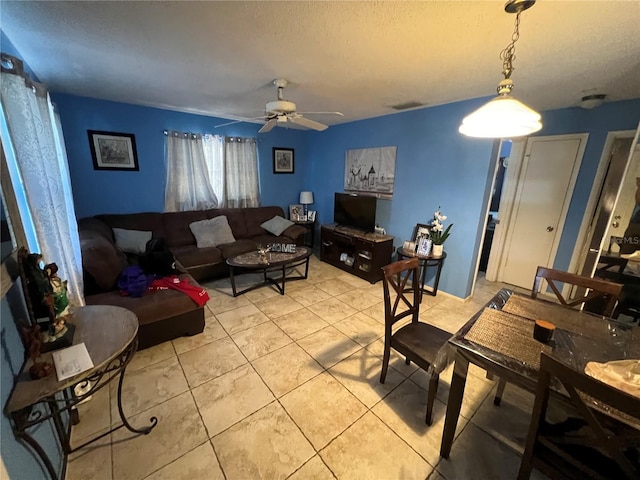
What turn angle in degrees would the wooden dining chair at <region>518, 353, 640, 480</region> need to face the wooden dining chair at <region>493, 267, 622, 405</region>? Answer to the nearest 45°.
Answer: approximately 45° to its left

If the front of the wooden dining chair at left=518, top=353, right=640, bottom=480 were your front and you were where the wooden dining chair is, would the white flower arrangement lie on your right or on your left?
on your left

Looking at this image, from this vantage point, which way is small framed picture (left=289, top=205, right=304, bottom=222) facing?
toward the camera

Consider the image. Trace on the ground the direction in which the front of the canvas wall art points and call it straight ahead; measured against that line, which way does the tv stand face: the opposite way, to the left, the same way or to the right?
the same way

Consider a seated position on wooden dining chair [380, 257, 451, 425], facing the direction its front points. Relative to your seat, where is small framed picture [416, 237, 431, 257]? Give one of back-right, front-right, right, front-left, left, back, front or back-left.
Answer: back-left

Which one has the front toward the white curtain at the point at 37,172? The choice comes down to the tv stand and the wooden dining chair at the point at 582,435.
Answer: the tv stand

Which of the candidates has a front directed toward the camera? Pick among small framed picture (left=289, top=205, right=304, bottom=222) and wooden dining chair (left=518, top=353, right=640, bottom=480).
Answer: the small framed picture

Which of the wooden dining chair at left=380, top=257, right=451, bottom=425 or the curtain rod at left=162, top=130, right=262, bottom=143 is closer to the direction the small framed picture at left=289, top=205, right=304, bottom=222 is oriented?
the wooden dining chair

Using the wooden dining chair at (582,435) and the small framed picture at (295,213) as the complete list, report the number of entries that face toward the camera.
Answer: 1

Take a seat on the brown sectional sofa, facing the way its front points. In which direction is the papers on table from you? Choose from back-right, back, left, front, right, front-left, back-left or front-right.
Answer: front-right

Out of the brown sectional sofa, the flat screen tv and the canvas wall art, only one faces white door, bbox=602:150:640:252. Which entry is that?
the brown sectional sofa

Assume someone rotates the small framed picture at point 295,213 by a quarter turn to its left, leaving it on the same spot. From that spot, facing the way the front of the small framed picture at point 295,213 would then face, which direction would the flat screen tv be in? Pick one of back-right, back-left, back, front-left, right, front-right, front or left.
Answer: front-right

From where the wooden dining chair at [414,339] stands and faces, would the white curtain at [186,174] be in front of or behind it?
behind

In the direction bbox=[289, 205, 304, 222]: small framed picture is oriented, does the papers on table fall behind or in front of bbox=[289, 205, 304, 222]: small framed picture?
in front

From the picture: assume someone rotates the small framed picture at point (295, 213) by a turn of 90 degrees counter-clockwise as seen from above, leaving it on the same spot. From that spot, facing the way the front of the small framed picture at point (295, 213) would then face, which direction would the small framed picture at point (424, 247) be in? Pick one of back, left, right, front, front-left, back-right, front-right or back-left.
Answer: front-right

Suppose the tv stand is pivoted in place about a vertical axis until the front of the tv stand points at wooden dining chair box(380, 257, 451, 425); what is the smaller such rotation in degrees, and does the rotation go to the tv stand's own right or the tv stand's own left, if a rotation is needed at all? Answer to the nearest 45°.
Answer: approximately 45° to the tv stand's own left

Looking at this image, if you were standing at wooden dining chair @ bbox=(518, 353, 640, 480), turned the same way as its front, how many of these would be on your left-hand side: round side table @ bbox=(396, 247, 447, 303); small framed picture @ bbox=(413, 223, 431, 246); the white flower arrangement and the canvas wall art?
4

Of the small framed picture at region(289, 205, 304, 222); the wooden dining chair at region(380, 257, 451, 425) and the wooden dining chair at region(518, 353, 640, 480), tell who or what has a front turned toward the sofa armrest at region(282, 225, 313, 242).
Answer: the small framed picture

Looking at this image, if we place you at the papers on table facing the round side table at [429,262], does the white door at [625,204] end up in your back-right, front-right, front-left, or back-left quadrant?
front-right

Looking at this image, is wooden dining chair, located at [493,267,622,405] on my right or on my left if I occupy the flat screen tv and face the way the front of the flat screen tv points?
on my left
